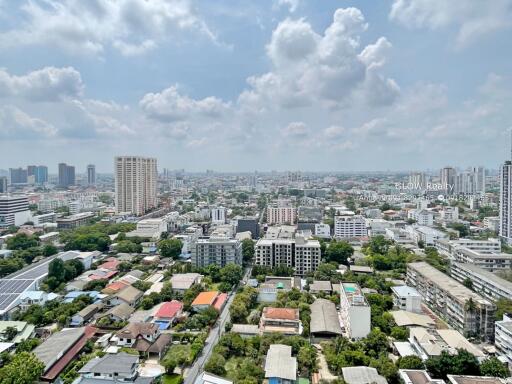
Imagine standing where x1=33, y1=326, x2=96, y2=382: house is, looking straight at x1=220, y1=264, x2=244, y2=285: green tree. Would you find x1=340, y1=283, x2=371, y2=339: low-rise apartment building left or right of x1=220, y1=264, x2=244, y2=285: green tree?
right

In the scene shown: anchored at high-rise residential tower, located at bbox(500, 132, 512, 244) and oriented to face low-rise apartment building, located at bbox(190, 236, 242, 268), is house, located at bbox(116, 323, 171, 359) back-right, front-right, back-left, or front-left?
front-left

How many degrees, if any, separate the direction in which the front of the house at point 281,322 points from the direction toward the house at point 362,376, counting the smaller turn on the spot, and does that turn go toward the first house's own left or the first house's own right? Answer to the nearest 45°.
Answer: approximately 45° to the first house's own left

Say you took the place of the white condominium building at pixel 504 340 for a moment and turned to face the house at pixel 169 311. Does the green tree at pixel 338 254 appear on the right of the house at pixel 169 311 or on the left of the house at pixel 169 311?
right

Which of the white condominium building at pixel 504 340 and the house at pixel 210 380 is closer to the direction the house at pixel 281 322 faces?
the house

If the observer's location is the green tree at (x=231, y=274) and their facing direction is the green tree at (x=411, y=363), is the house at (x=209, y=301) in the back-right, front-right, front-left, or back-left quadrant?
front-right

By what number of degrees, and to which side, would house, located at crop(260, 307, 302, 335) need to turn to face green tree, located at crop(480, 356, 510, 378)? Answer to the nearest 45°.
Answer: approximately 45° to its left

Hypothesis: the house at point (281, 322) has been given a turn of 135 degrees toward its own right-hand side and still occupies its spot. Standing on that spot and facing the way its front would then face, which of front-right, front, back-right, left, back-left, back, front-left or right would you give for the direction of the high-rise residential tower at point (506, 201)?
right

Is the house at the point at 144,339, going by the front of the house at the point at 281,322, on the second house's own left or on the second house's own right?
on the second house's own right

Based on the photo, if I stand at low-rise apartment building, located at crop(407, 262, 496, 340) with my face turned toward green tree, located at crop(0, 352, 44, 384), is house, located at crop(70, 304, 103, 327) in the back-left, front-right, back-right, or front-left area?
front-right

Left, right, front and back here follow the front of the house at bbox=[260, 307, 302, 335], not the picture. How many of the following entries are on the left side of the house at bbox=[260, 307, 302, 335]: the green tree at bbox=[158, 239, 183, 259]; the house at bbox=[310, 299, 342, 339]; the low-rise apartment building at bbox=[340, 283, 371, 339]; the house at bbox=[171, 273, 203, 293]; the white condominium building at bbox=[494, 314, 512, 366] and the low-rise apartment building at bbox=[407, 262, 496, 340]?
4

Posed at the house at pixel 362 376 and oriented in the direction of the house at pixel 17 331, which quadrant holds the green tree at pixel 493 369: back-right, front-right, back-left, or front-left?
back-right

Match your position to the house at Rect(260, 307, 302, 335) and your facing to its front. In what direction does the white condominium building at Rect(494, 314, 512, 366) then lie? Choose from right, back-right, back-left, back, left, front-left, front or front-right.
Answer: left

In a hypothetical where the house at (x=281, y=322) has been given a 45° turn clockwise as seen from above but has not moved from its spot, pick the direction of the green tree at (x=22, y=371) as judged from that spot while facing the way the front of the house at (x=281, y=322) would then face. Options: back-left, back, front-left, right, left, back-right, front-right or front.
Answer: front

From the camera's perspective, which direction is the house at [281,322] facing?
toward the camera

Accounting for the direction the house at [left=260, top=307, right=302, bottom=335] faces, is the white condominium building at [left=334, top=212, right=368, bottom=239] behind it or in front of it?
behind

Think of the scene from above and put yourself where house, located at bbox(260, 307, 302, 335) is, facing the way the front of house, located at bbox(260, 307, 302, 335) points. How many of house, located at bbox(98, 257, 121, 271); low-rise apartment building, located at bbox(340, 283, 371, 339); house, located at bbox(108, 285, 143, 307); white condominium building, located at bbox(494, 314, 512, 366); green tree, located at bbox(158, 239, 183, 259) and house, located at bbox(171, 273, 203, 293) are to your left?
2

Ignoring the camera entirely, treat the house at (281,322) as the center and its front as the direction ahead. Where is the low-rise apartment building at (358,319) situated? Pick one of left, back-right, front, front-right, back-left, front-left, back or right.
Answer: left

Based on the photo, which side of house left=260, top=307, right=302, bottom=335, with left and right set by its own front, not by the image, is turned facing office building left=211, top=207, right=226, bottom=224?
back

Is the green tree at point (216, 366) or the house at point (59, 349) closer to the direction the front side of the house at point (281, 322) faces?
the green tree

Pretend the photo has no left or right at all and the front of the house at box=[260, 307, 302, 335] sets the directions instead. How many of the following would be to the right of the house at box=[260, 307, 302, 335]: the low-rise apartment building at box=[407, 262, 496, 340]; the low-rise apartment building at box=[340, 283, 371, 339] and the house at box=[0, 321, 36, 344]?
1
